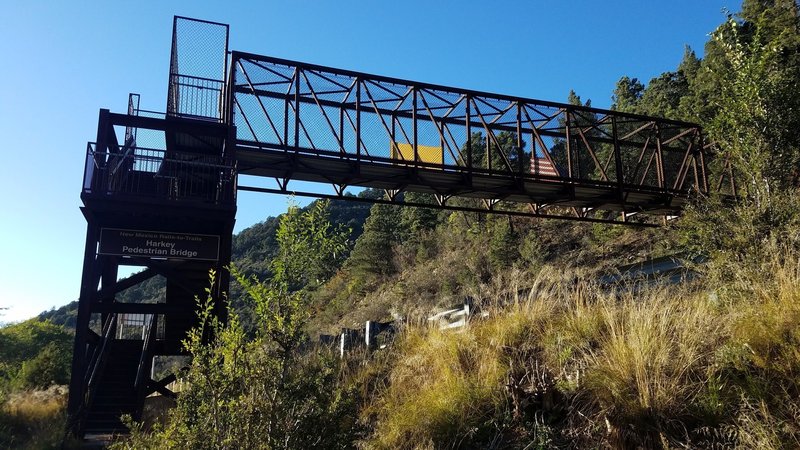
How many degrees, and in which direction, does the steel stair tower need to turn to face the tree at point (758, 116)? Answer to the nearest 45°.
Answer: approximately 45° to its left

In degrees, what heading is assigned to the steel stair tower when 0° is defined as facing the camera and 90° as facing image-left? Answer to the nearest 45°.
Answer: approximately 0°

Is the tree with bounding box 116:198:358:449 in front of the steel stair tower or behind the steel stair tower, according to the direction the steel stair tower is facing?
in front
